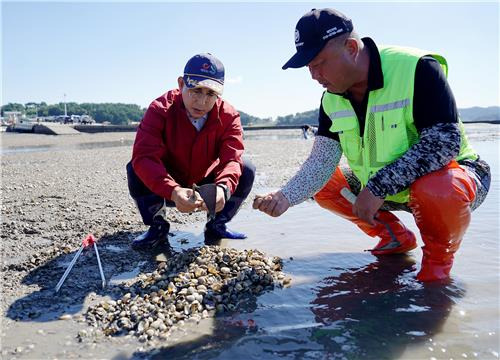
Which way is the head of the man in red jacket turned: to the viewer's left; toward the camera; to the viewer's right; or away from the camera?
toward the camera

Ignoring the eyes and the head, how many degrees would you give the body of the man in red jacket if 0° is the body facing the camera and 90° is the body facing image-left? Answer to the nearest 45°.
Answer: approximately 0°
